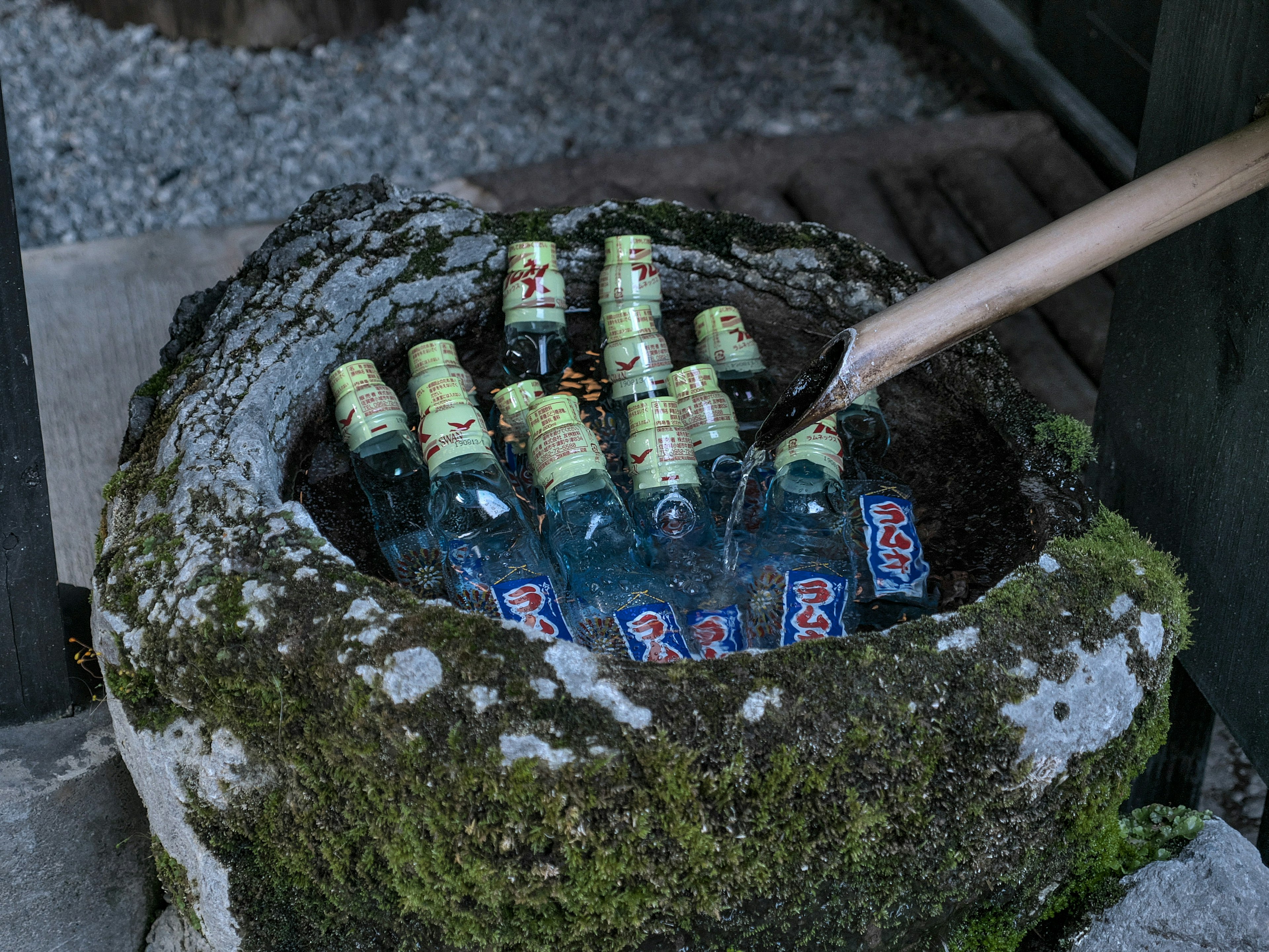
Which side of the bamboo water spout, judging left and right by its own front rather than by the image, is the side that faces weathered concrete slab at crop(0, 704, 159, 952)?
front

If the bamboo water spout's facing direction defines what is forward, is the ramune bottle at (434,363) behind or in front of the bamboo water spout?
in front

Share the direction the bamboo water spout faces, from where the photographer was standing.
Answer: facing to the left of the viewer

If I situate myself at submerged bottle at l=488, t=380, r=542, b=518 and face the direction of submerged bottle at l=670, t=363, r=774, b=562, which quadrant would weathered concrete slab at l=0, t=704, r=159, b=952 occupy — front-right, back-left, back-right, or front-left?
back-right

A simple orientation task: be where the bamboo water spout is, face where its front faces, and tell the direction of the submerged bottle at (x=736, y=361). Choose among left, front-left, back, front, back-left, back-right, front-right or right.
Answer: front-right

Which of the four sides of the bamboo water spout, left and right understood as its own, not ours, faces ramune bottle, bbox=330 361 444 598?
front

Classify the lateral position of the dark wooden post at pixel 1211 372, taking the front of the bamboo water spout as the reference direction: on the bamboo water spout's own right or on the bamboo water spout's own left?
on the bamboo water spout's own right
